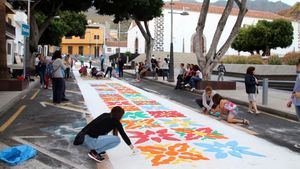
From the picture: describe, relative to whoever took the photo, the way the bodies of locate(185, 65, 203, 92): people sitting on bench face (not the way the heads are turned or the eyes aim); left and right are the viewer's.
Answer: facing the viewer and to the left of the viewer

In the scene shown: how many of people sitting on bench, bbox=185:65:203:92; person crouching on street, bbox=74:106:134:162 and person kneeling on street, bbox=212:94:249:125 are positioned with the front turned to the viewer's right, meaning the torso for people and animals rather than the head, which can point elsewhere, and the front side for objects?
1

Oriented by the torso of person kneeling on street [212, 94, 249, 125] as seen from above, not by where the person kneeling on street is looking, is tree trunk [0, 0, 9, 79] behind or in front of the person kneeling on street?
in front

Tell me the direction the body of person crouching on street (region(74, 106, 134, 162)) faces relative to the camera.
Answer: to the viewer's right

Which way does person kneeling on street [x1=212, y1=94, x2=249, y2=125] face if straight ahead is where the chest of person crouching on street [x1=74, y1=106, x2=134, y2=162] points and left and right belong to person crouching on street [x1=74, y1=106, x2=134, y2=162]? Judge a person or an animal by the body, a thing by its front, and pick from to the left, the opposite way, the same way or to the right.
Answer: the opposite way

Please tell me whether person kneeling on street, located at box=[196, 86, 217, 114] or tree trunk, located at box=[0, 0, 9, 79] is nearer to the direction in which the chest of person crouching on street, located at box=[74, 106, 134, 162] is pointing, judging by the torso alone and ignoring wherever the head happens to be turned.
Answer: the person kneeling on street

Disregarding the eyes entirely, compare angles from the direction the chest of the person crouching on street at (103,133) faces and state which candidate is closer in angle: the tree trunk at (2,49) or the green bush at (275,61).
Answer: the green bush

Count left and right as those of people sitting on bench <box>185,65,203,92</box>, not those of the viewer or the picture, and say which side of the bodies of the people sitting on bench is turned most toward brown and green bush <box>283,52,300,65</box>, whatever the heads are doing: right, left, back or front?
back

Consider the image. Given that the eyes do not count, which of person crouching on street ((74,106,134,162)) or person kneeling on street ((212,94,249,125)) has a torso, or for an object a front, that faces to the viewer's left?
person kneeling on street ((212,94,249,125))

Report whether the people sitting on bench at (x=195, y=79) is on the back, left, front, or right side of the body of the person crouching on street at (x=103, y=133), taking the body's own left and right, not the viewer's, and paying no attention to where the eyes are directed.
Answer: left

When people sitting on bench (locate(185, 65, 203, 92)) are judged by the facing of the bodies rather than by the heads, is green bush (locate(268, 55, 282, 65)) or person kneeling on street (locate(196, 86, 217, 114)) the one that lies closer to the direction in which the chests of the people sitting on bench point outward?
the person kneeling on street

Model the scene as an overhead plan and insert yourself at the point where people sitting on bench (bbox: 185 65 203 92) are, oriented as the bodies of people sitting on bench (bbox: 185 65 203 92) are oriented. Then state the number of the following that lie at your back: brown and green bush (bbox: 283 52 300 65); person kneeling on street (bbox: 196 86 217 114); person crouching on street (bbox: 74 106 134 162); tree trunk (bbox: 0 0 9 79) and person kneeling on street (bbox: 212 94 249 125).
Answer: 1

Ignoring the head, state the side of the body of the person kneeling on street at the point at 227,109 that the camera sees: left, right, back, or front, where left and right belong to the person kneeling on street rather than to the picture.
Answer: left

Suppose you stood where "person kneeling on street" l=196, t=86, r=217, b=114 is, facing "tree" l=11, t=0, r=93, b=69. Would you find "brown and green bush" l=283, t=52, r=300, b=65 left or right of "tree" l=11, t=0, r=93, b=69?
right

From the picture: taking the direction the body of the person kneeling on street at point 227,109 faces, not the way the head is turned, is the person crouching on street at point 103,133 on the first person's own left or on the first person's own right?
on the first person's own left

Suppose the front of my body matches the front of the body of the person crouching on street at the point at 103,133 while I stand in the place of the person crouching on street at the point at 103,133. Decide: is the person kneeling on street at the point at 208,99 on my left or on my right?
on my left

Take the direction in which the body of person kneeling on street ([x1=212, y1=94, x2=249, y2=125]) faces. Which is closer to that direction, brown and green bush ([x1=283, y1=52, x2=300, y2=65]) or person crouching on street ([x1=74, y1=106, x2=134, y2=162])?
the person crouching on street
